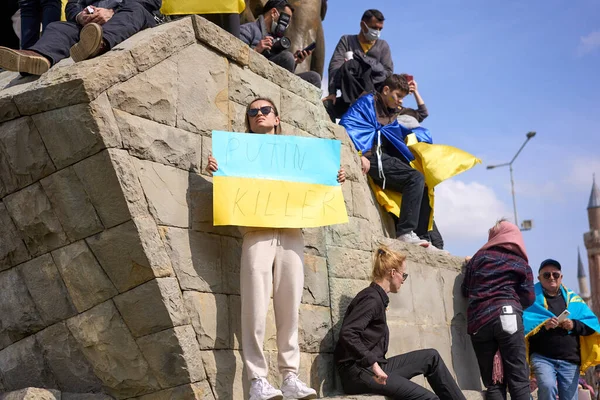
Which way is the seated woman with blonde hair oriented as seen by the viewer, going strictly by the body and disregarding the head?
to the viewer's right

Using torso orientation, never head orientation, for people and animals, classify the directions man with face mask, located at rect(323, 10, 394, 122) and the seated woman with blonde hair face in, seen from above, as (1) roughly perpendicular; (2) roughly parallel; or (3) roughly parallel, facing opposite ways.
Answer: roughly perpendicular

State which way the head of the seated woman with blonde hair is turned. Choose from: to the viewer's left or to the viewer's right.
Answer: to the viewer's right

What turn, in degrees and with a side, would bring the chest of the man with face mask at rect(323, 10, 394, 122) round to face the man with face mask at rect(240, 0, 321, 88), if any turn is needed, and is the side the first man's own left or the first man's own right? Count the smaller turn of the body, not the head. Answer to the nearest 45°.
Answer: approximately 45° to the first man's own right

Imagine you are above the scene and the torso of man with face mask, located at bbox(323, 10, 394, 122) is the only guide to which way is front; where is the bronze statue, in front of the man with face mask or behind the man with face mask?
behind

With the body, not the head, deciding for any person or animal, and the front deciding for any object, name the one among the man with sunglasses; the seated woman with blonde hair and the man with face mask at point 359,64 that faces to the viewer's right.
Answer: the seated woman with blonde hair

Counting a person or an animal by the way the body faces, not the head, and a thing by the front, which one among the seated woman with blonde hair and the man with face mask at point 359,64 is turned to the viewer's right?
the seated woman with blonde hair

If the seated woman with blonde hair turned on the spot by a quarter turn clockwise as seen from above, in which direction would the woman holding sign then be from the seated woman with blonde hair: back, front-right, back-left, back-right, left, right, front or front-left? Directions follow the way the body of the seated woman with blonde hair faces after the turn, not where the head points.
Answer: front-right
